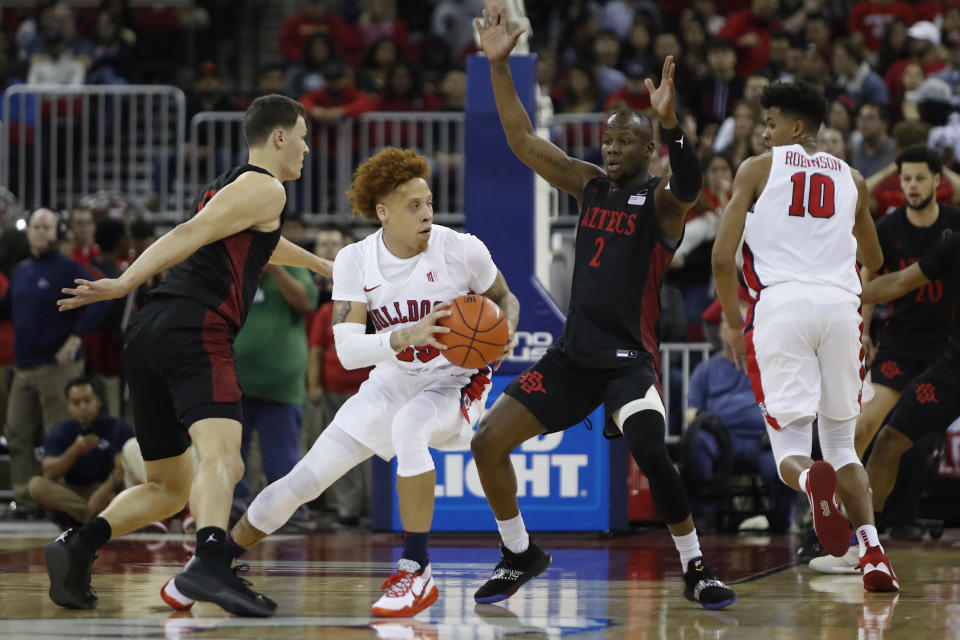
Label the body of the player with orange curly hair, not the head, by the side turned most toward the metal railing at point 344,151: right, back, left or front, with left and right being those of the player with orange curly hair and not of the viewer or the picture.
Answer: back

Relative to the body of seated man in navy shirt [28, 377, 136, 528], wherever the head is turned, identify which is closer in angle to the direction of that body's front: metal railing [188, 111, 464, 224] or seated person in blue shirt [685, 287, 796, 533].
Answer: the seated person in blue shirt

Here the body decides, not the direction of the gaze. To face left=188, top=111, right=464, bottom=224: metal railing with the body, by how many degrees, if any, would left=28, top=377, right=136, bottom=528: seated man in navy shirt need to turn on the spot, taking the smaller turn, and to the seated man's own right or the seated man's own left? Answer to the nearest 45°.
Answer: approximately 135° to the seated man's own left

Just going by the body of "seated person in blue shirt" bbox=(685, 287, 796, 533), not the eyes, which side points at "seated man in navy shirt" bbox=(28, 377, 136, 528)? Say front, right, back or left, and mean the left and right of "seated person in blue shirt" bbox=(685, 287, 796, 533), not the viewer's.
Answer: right

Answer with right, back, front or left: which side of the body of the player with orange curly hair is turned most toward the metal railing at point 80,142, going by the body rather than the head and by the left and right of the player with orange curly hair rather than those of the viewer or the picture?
back

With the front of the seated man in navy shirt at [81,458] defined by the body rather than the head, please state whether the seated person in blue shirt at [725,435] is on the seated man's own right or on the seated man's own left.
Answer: on the seated man's own left

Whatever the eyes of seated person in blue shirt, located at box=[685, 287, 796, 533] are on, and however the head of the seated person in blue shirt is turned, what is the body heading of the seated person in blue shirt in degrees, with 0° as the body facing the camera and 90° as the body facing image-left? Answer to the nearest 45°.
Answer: approximately 0°

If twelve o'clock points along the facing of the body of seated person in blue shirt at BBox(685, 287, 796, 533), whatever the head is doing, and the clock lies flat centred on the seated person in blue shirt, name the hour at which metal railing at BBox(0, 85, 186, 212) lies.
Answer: The metal railing is roughly at 4 o'clock from the seated person in blue shirt.
